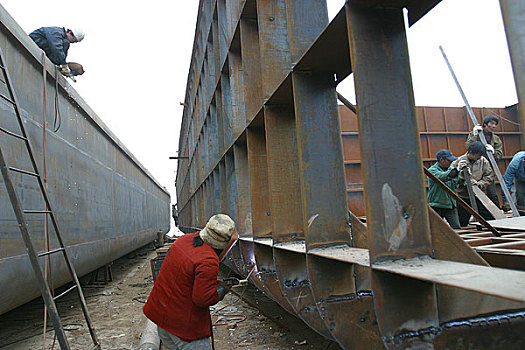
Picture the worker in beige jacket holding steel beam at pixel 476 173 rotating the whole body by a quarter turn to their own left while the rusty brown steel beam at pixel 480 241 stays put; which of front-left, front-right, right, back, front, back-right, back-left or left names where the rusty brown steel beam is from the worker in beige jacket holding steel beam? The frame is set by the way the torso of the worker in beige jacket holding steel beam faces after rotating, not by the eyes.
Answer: front-right

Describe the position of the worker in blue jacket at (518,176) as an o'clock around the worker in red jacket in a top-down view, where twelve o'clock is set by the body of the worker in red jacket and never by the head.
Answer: The worker in blue jacket is roughly at 1 o'clock from the worker in red jacket.

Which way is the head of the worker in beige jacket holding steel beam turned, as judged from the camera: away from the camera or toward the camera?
toward the camera

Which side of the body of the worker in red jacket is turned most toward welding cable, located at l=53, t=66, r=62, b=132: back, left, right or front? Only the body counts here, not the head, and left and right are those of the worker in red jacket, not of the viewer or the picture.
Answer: left

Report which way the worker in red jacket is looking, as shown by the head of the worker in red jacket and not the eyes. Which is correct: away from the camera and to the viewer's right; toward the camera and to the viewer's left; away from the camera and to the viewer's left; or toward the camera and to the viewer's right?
away from the camera and to the viewer's right

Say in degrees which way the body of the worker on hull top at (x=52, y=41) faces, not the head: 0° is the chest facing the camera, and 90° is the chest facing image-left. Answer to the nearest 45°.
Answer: approximately 270°

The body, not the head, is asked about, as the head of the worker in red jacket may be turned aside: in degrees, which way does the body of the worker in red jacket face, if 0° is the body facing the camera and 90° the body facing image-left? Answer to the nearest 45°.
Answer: approximately 225°

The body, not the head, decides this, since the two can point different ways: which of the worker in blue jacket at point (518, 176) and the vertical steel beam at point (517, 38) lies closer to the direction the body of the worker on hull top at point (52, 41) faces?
the worker in blue jacket

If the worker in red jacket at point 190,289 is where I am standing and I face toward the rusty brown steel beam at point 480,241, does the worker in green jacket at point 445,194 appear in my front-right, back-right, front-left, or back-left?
front-left
